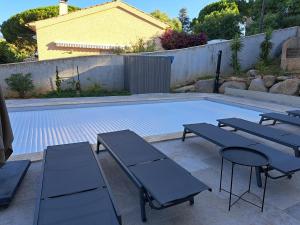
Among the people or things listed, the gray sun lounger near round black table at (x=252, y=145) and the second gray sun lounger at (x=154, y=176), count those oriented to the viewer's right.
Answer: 0

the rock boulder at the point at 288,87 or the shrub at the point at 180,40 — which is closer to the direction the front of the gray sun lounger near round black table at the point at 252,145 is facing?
the shrub

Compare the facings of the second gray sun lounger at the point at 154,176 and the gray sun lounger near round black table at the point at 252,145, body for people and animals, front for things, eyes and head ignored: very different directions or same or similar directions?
same or similar directions

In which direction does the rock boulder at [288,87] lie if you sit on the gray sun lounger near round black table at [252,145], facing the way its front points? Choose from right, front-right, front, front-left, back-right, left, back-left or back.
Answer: front-right

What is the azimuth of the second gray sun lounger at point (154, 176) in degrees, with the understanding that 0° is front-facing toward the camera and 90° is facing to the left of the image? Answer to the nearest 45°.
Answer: approximately 135°

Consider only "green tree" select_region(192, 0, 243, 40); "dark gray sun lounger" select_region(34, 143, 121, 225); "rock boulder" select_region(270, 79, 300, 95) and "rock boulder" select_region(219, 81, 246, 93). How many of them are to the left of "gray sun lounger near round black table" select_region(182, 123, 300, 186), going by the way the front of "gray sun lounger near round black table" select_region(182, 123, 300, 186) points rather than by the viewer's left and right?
1

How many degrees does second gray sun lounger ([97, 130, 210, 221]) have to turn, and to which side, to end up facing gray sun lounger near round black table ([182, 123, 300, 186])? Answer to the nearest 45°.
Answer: approximately 90° to its right

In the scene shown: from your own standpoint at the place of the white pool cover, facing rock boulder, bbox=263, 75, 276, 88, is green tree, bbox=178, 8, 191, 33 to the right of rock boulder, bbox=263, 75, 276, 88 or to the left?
left
